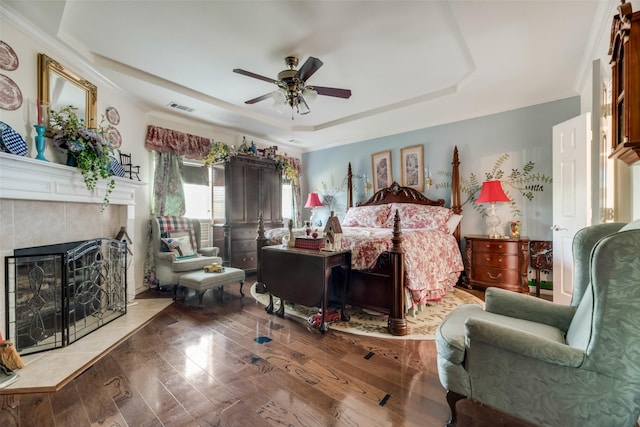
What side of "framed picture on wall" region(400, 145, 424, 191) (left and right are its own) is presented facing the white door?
left

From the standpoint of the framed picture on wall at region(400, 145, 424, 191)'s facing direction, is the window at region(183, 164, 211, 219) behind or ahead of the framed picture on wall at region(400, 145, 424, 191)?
ahead

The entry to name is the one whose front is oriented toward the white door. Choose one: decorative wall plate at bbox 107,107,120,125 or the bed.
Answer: the decorative wall plate

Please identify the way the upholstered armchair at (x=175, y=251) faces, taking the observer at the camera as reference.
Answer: facing the viewer and to the right of the viewer

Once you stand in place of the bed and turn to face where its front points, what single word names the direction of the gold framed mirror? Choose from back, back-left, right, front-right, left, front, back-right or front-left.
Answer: front-right

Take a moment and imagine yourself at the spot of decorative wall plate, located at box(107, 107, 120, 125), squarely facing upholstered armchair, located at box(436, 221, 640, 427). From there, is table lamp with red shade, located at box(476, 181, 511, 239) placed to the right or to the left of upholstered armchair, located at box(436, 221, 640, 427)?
left

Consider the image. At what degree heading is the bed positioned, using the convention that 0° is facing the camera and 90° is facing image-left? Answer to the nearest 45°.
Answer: approximately 45°

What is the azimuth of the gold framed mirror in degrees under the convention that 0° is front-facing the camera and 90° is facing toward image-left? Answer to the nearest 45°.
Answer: approximately 315°

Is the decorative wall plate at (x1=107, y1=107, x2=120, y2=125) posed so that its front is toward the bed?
yes
